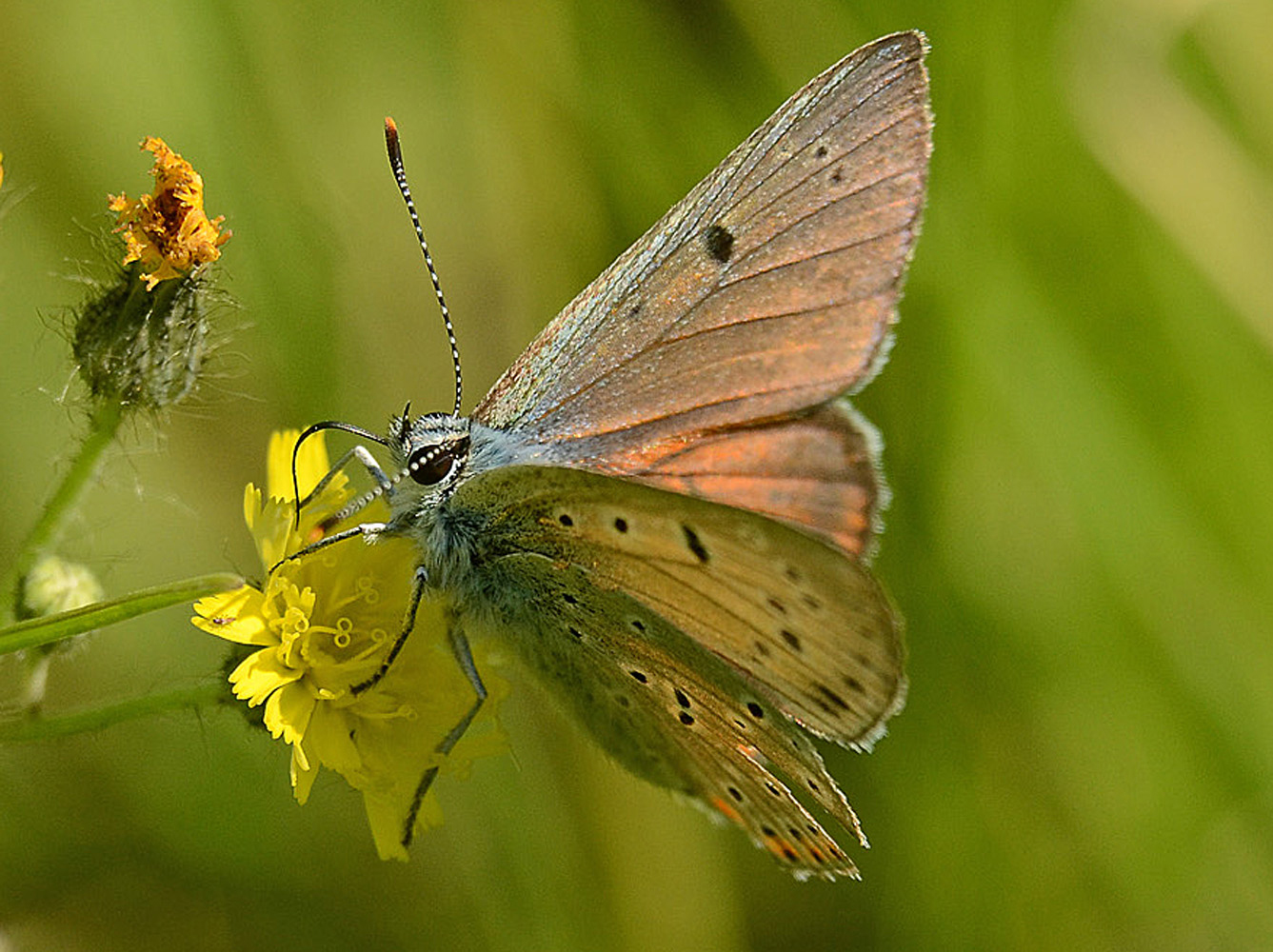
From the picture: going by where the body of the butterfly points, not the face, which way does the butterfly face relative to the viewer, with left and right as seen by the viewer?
facing to the left of the viewer
